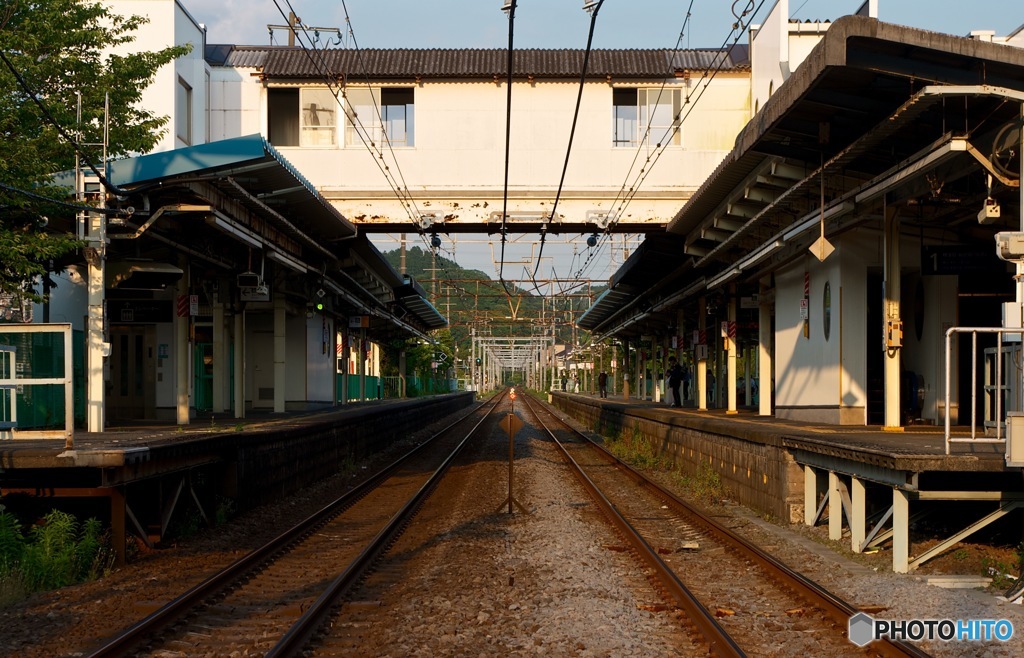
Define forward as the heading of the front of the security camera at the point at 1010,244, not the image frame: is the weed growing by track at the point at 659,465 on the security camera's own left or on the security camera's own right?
on the security camera's own right

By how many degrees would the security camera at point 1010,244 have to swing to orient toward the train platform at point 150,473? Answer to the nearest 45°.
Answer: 0° — it already faces it

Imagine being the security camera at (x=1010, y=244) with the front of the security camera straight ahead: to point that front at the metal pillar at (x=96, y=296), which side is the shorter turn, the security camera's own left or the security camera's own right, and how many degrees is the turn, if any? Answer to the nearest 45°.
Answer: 0° — it already faces it

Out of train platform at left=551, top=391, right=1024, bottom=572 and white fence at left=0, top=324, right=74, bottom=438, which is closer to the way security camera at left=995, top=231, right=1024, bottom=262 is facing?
the white fence

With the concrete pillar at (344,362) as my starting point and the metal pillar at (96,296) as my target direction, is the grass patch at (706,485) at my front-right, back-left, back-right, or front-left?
front-left

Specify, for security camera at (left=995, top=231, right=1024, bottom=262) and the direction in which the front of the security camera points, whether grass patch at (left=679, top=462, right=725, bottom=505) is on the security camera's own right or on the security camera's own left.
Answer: on the security camera's own right

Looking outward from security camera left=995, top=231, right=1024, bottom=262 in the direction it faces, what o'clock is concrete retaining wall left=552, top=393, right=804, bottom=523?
The concrete retaining wall is roughly at 2 o'clock from the security camera.

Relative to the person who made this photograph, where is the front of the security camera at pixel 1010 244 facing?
facing to the left of the viewer

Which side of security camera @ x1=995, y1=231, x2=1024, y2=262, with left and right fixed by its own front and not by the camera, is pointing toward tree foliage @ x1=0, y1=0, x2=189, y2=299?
front
